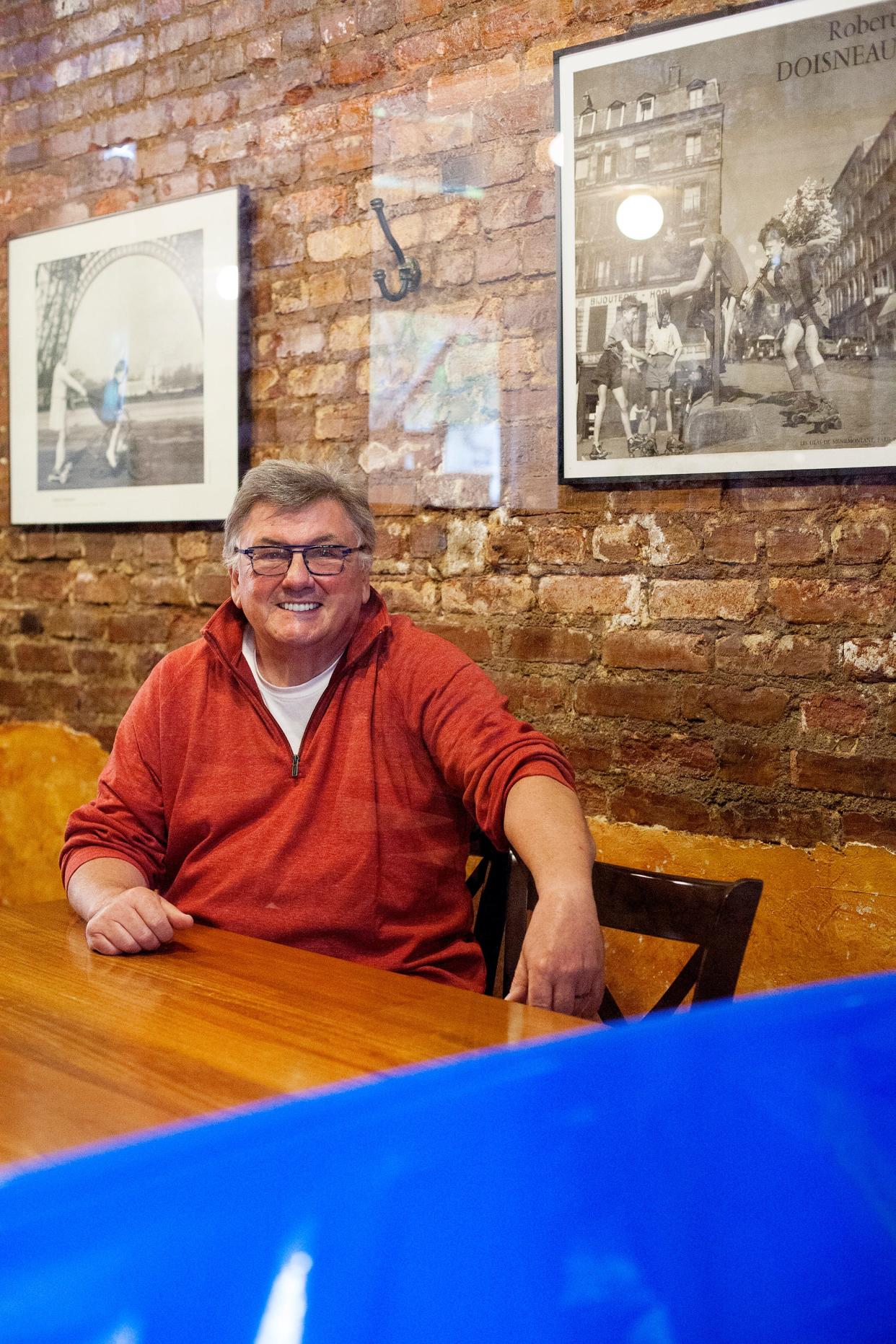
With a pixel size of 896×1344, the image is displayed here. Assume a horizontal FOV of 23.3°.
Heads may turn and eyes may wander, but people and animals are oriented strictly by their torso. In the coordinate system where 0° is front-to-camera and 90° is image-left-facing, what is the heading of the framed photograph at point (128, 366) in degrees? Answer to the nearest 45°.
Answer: approximately 45°

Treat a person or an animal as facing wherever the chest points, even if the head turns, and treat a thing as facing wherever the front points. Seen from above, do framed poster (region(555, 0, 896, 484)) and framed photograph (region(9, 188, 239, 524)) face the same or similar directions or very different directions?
same or similar directions

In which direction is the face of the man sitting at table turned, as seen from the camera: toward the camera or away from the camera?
toward the camera

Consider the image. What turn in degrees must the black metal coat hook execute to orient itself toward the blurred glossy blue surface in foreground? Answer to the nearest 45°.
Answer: approximately 45° to its left

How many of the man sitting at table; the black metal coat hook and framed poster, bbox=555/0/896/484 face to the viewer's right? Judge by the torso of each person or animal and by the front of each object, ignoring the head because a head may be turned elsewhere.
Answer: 0

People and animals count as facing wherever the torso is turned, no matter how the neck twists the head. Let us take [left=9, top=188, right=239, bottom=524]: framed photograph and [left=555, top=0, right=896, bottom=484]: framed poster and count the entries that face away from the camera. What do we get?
0

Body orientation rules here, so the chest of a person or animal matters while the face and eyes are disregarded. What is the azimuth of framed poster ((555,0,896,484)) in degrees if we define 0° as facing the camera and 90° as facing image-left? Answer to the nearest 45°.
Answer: approximately 45°

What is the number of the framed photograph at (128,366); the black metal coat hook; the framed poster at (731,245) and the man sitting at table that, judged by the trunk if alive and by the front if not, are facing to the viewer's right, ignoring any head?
0

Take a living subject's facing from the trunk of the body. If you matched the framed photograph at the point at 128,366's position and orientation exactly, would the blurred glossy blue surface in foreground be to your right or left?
on your left

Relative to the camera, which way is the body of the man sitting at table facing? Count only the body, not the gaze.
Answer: toward the camera

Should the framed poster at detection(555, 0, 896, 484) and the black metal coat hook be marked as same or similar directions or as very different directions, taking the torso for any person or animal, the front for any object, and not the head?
same or similar directions

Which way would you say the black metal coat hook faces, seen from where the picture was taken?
facing the viewer and to the left of the viewer

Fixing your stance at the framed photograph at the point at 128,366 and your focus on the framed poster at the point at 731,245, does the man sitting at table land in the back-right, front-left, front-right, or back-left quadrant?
front-right

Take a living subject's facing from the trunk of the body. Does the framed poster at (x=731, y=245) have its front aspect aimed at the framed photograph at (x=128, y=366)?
no
